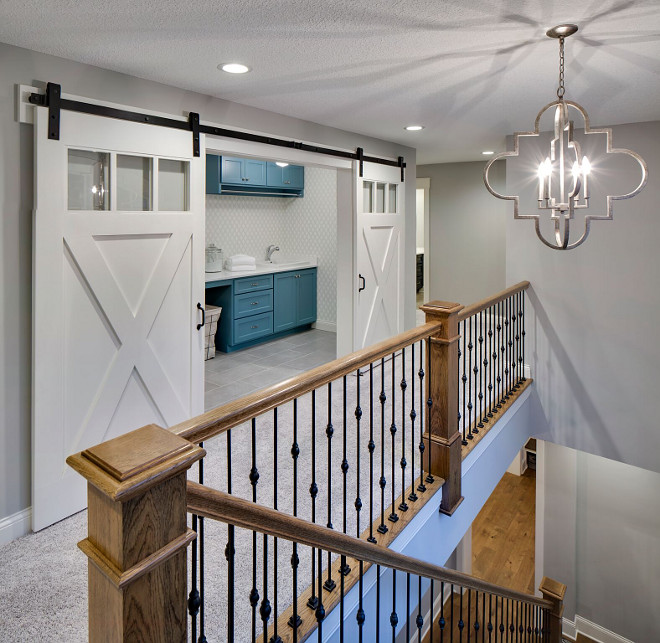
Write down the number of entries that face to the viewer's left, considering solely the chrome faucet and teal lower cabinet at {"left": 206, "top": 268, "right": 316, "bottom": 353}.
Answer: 0

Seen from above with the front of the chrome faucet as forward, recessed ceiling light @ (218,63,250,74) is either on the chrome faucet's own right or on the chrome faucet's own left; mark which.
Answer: on the chrome faucet's own right

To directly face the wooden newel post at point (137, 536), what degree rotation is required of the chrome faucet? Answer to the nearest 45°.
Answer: approximately 45° to its right

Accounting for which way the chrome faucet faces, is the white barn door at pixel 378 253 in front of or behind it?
in front

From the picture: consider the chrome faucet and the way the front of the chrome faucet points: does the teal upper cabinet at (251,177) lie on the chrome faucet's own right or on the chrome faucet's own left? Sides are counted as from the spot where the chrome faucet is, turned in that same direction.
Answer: on the chrome faucet's own right

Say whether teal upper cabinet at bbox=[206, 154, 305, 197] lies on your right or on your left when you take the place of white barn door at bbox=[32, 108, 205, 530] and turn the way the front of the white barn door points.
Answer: on your left

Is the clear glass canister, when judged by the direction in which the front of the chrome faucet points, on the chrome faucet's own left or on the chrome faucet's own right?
on the chrome faucet's own right
